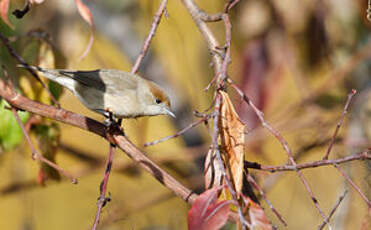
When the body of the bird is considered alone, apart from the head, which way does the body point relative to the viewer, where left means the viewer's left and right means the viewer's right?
facing to the right of the viewer

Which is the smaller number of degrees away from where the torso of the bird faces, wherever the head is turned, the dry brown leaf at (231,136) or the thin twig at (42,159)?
the dry brown leaf

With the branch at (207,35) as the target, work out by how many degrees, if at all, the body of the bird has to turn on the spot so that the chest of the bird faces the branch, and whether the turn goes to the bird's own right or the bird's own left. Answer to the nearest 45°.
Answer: approximately 45° to the bird's own right
